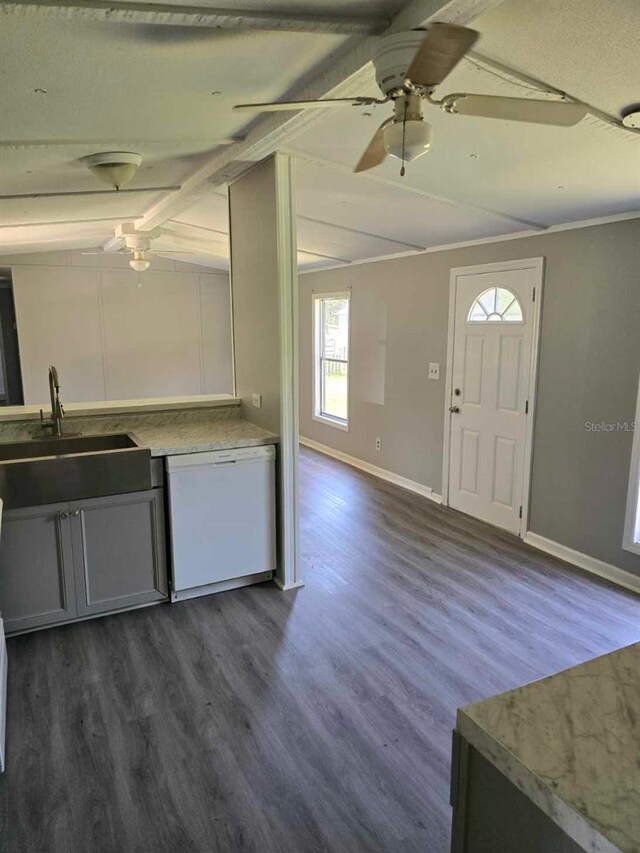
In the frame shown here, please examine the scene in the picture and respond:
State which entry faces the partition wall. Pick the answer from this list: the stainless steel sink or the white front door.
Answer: the white front door

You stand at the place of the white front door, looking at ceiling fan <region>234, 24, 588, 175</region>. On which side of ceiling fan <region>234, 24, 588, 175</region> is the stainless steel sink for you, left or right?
right

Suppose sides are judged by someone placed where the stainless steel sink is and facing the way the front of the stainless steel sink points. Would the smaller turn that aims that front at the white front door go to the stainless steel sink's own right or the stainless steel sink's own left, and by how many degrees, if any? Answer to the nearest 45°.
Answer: approximately 90° to the stainless steel sink's own left

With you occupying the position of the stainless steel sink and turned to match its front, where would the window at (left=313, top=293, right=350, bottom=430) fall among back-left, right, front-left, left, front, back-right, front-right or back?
back-left

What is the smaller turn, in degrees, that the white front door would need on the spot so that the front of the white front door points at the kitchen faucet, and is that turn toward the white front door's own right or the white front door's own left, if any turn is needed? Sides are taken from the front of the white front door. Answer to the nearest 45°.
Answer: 0° — it already faces it

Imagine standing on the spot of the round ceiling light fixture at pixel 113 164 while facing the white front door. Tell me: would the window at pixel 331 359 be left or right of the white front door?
left

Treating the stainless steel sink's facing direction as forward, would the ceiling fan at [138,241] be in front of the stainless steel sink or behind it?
behind

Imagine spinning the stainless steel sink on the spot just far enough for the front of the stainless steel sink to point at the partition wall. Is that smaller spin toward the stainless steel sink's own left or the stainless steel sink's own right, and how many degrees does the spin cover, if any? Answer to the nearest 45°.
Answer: approximately 90° to the stainless steel sink's own left

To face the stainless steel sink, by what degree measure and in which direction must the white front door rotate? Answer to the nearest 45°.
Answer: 0° — it already faces it

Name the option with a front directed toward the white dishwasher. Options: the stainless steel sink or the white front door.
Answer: the white front door

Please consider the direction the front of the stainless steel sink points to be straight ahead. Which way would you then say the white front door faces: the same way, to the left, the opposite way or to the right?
to the right

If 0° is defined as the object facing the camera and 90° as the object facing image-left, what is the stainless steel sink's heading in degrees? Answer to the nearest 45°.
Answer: approximately 0°

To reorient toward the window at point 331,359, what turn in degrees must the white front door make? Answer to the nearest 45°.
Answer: approximately 90° to its right

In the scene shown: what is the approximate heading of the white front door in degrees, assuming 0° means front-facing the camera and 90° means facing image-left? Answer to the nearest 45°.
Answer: approximately 45°
